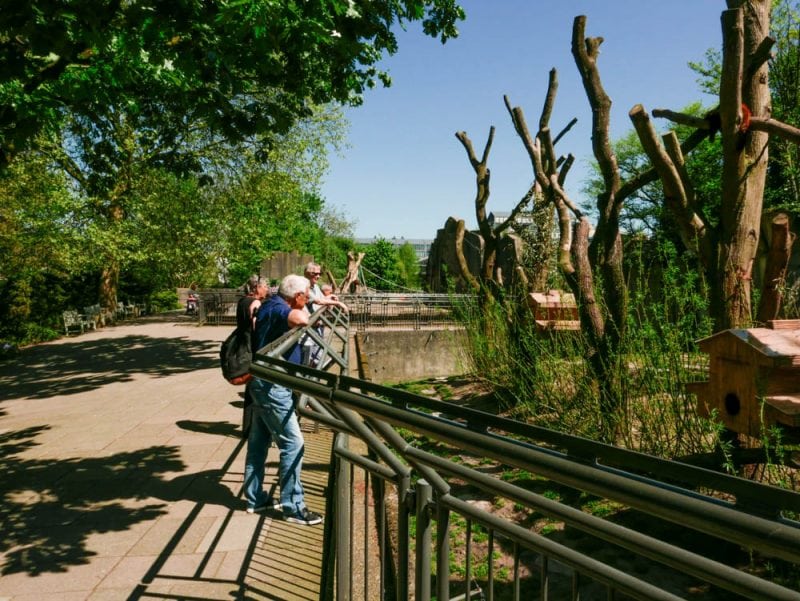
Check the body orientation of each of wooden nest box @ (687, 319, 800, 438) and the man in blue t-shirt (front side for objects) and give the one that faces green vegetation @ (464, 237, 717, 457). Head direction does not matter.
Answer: the man in blue t-shirt

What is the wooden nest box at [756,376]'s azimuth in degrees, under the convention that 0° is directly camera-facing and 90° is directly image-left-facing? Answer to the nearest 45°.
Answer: approximately 45°

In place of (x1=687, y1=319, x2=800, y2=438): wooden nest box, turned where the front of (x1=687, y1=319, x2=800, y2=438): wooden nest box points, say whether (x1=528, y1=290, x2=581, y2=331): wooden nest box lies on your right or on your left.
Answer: on your right

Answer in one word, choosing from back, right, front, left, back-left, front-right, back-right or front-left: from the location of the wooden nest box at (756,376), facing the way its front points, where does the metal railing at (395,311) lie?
right

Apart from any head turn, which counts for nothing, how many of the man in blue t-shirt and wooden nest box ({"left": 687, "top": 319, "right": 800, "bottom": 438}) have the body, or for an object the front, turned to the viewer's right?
1

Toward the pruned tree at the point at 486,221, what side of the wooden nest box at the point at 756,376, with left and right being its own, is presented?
right

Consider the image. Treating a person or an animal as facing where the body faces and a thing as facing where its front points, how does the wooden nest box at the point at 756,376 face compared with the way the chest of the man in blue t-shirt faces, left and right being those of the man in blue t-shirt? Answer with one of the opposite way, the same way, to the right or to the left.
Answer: the opposite way

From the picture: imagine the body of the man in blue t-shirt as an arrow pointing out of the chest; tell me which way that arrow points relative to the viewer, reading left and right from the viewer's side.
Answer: facing to the right of the viewer

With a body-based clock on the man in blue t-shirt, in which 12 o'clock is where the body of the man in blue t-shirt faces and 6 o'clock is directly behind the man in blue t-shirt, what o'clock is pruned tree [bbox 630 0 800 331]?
The pruned tree is roughly at 11 o'clock from the man in blue t-shirt.

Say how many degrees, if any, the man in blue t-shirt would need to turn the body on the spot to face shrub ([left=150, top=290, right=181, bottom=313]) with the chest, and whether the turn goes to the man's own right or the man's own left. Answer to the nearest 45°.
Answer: approximately 90° to the man's own left

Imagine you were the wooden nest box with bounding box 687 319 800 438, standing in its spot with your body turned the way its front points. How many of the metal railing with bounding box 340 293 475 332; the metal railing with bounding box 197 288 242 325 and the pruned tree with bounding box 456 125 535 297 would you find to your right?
3

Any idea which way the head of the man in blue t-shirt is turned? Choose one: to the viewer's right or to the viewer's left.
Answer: to the viewer's right

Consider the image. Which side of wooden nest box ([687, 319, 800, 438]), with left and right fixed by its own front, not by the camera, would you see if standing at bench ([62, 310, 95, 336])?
right
